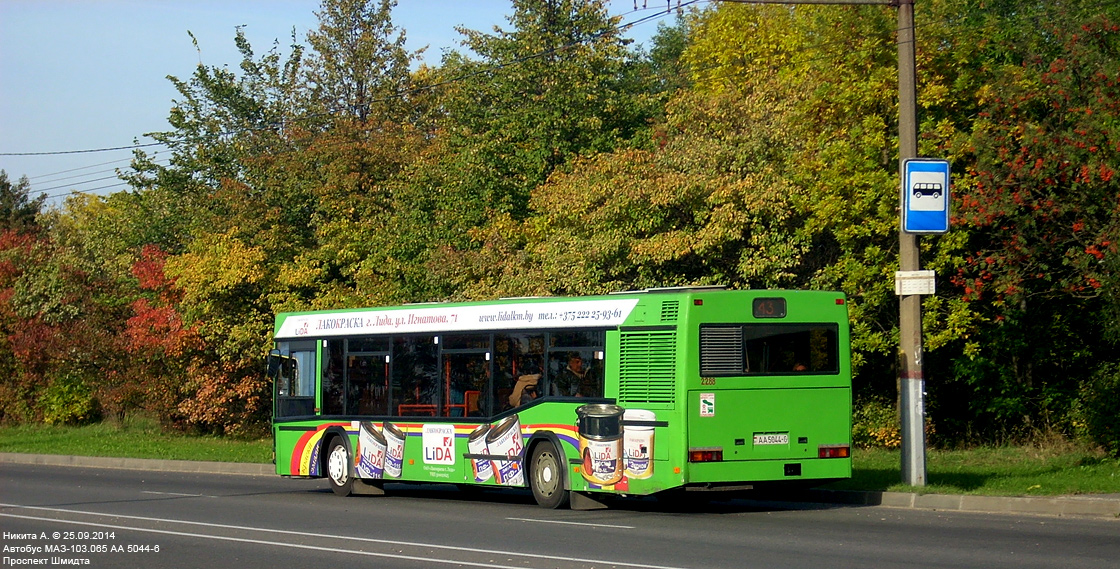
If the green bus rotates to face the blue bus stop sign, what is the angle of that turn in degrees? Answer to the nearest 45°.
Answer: approximately 135° to its right

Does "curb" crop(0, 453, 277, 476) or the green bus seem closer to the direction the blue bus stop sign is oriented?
the green bus

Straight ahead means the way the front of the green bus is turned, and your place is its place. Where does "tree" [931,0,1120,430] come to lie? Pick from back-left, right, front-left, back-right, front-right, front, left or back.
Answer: right

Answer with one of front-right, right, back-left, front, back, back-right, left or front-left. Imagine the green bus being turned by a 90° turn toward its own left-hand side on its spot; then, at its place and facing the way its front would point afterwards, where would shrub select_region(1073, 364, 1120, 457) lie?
back

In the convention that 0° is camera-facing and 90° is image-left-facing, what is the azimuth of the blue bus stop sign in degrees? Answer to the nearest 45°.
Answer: approximately 0°

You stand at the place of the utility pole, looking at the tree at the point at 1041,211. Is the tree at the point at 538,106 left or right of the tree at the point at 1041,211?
left

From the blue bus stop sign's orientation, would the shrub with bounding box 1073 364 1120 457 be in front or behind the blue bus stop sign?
behind

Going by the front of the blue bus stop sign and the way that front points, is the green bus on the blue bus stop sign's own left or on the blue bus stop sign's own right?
on the blue bus stop sign's own right

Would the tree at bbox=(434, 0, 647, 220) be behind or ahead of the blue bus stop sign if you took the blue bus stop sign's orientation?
behind

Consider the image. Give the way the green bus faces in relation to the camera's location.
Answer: facing away from the viewer and to the left of the viewer

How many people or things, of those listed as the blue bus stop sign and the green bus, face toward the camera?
1
